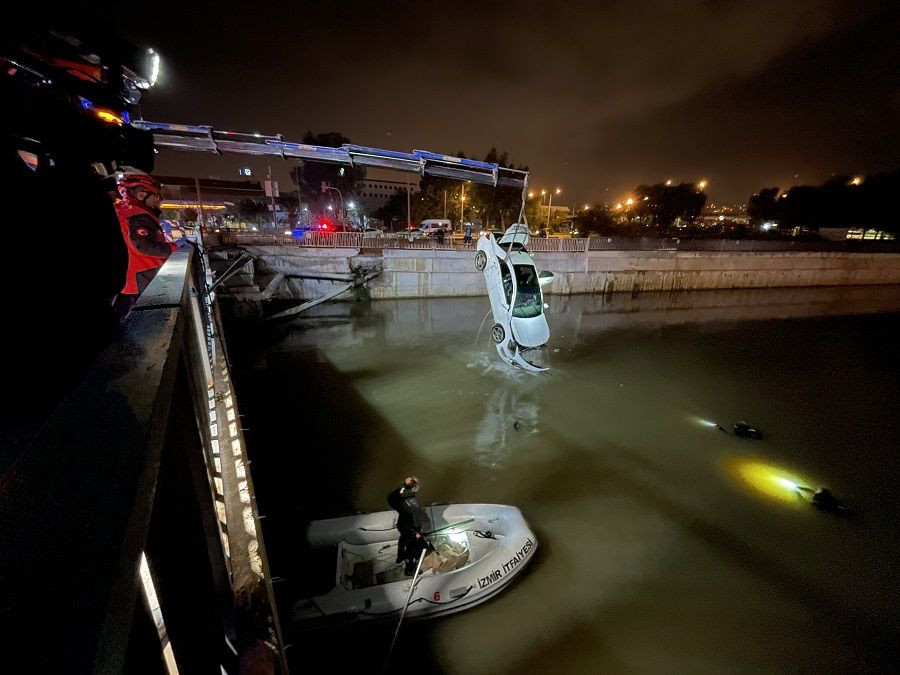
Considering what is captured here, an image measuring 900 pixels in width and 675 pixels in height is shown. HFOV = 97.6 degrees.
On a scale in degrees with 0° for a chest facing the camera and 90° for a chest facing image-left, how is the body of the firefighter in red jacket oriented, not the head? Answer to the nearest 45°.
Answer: approximately 270°

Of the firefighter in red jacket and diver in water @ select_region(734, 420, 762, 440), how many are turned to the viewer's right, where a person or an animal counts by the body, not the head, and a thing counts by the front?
1

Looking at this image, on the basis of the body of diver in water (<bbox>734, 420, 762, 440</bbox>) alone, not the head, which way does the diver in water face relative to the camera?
to the viewer's left

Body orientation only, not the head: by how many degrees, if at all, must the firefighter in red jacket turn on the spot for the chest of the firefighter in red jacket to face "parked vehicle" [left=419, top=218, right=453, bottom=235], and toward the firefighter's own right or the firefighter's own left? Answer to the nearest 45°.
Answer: approximately 45° to the firefighter's own left

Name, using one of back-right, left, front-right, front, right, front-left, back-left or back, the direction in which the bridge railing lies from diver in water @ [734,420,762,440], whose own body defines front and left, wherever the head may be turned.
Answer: left

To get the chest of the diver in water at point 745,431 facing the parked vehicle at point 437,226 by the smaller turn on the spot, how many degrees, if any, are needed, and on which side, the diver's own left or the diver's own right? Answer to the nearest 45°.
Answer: approximately 45° to the diver's own right

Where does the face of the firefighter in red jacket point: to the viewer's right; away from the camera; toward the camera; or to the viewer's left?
to the viewer's right

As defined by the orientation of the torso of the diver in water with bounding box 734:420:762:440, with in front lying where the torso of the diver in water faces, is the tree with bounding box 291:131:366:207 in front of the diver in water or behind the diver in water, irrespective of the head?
in front
